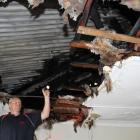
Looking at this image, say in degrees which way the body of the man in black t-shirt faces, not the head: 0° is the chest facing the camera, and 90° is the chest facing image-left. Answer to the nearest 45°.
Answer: approximately 0°
